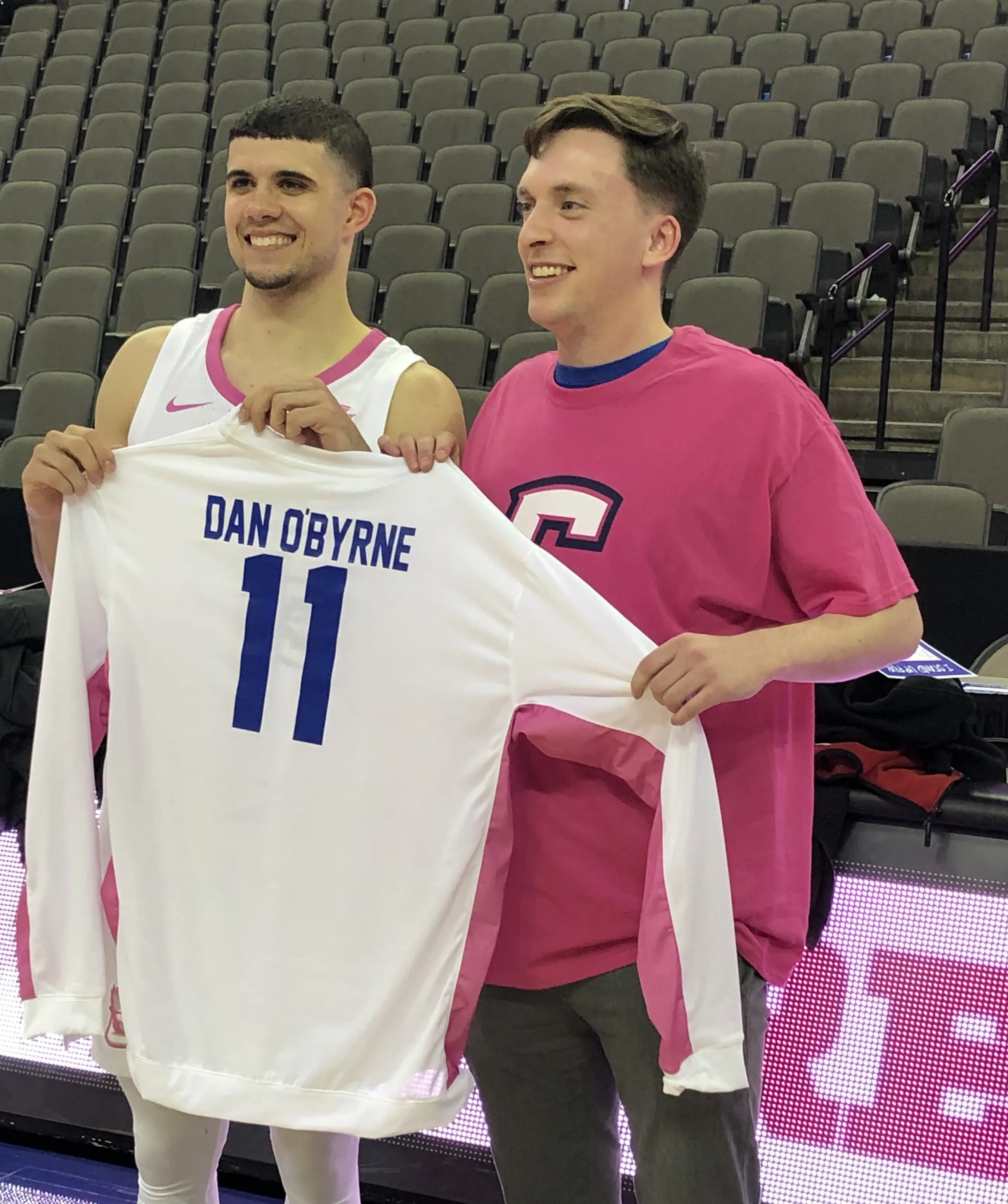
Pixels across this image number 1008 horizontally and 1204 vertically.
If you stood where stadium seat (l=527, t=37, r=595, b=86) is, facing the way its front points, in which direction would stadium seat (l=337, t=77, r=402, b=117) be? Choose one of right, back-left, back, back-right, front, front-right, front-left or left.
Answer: front-right

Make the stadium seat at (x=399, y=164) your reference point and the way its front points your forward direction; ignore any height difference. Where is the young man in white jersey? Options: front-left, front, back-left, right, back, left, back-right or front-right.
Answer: front-left

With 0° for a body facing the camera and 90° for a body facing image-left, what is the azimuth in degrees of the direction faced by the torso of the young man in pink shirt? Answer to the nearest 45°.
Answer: approximately 45°

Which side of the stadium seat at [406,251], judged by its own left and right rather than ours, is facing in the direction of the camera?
front

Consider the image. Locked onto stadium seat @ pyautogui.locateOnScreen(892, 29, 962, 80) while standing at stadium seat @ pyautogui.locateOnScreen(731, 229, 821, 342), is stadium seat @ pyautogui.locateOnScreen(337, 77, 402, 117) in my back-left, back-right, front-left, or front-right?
front-left

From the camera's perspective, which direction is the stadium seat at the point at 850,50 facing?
toward the camera

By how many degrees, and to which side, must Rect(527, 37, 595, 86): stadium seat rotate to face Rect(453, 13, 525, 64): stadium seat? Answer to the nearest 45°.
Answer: approximately 90° to its right

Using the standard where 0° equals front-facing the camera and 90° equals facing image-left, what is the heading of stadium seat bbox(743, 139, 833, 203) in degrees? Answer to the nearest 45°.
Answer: approximately 45°

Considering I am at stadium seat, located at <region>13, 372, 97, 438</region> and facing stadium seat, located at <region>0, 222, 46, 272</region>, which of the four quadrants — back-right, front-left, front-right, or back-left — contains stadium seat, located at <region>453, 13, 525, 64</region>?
front-right

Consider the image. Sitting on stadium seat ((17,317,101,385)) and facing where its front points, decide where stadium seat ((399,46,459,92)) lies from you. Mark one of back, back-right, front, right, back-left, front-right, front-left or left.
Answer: back

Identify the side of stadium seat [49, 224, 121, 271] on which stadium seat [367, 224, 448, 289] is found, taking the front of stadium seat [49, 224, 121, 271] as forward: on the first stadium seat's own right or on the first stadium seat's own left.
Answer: on the first stadium seat's own left

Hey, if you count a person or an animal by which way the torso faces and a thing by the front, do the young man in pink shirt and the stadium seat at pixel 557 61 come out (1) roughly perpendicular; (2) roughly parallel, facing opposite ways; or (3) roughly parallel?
roughly parallel

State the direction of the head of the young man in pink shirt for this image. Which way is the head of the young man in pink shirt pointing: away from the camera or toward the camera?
toward the camera
